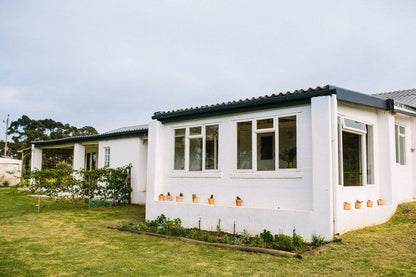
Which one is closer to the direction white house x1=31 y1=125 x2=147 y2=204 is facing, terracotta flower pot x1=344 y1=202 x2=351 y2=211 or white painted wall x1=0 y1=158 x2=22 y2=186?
the terracotta flower pot

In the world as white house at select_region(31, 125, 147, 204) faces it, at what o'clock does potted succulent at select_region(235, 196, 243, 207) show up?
The potted succulent is roughly at 10 o'clock from the white house.

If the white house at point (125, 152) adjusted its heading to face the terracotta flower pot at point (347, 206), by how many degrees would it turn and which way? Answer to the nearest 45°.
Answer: approximately 45° to its left

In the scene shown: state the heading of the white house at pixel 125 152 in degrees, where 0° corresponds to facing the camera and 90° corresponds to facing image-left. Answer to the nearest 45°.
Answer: approximately 45°

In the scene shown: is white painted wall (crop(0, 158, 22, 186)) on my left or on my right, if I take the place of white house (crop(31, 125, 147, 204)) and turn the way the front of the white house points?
on my right
